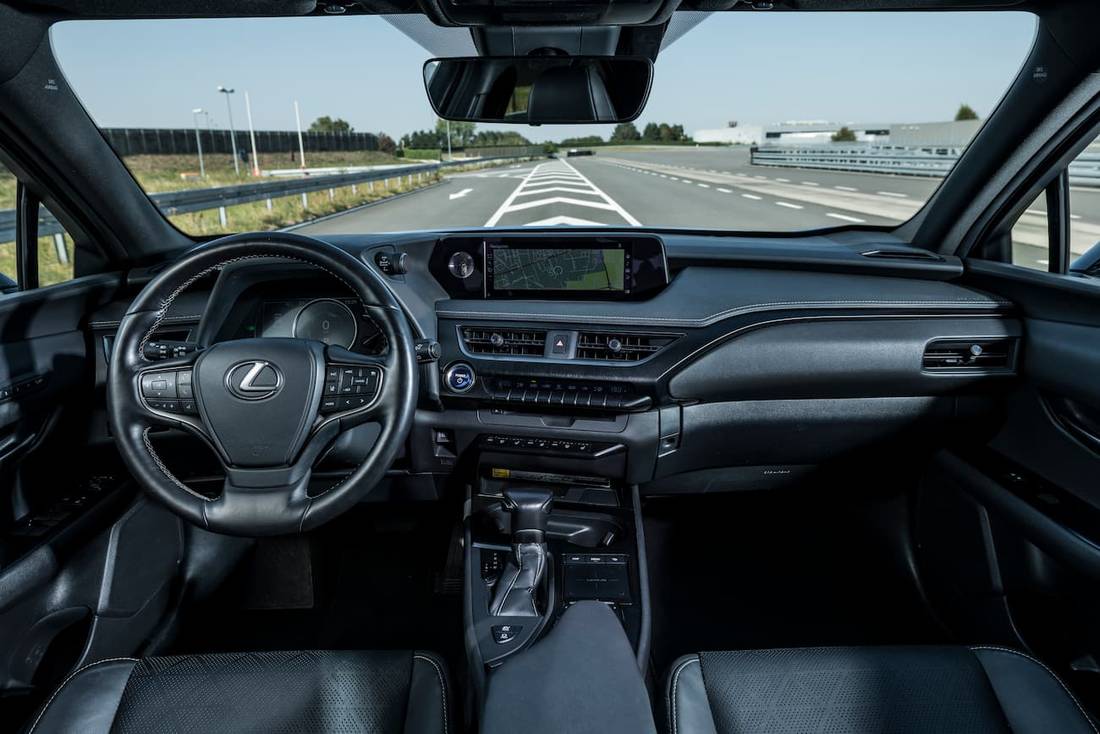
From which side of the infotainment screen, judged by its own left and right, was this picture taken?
front

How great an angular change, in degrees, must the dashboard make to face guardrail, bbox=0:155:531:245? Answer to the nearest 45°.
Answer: approximately 135° to its right

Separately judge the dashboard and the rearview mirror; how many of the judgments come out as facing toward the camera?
2

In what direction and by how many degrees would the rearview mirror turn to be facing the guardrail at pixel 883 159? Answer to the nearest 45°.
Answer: approximately 135° to its left

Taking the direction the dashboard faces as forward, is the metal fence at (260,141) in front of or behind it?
behind

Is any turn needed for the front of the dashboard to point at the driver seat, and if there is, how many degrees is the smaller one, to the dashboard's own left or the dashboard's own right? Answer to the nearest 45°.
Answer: approximately 45° to the dashboard's own right

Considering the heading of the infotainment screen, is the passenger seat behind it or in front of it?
in front

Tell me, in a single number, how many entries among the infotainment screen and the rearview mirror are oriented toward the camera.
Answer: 2

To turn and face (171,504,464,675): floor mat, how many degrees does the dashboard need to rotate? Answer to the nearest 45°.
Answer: approximately 90° to its right

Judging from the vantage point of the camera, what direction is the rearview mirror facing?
facing the viewer
